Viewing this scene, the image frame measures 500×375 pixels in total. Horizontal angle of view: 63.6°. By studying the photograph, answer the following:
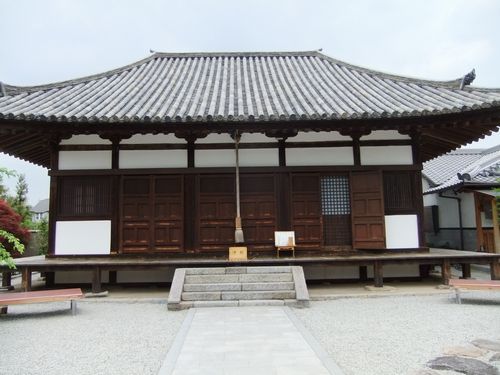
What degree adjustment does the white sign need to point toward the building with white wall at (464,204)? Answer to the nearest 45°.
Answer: approximately 135° to its left

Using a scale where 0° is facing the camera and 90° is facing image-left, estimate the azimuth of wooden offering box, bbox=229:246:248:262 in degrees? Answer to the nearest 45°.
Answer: approximately 0°

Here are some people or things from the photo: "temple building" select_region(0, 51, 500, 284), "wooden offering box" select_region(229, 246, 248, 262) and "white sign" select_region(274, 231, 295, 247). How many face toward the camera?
3

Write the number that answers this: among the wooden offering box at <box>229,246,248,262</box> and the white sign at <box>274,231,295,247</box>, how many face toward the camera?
2

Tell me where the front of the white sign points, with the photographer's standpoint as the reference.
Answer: facing the viewer

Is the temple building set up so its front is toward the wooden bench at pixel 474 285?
no

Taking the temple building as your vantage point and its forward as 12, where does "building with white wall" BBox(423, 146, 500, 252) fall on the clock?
The building with white wall is roughly at 8 o'clock from the temple building.

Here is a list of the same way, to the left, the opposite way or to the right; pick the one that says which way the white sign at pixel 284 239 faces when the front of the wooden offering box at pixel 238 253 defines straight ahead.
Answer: the same way

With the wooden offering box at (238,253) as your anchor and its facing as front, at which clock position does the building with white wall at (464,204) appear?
The building with white wall is roughly at 8 o'clock from the wooden offering box.

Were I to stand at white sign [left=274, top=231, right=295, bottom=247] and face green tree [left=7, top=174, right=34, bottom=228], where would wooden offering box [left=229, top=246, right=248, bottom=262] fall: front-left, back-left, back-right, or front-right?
front-left

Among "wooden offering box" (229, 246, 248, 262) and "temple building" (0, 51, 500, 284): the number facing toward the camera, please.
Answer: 2

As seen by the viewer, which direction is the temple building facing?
toward the camera

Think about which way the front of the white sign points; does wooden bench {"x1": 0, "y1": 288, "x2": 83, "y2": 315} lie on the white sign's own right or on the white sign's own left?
on the white sign's own right

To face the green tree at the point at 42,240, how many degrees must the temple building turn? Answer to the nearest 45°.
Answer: approximately 135° to its right

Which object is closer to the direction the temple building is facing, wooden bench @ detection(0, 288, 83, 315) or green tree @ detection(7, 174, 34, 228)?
the wooden bench

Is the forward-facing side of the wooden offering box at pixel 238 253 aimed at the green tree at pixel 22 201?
no
